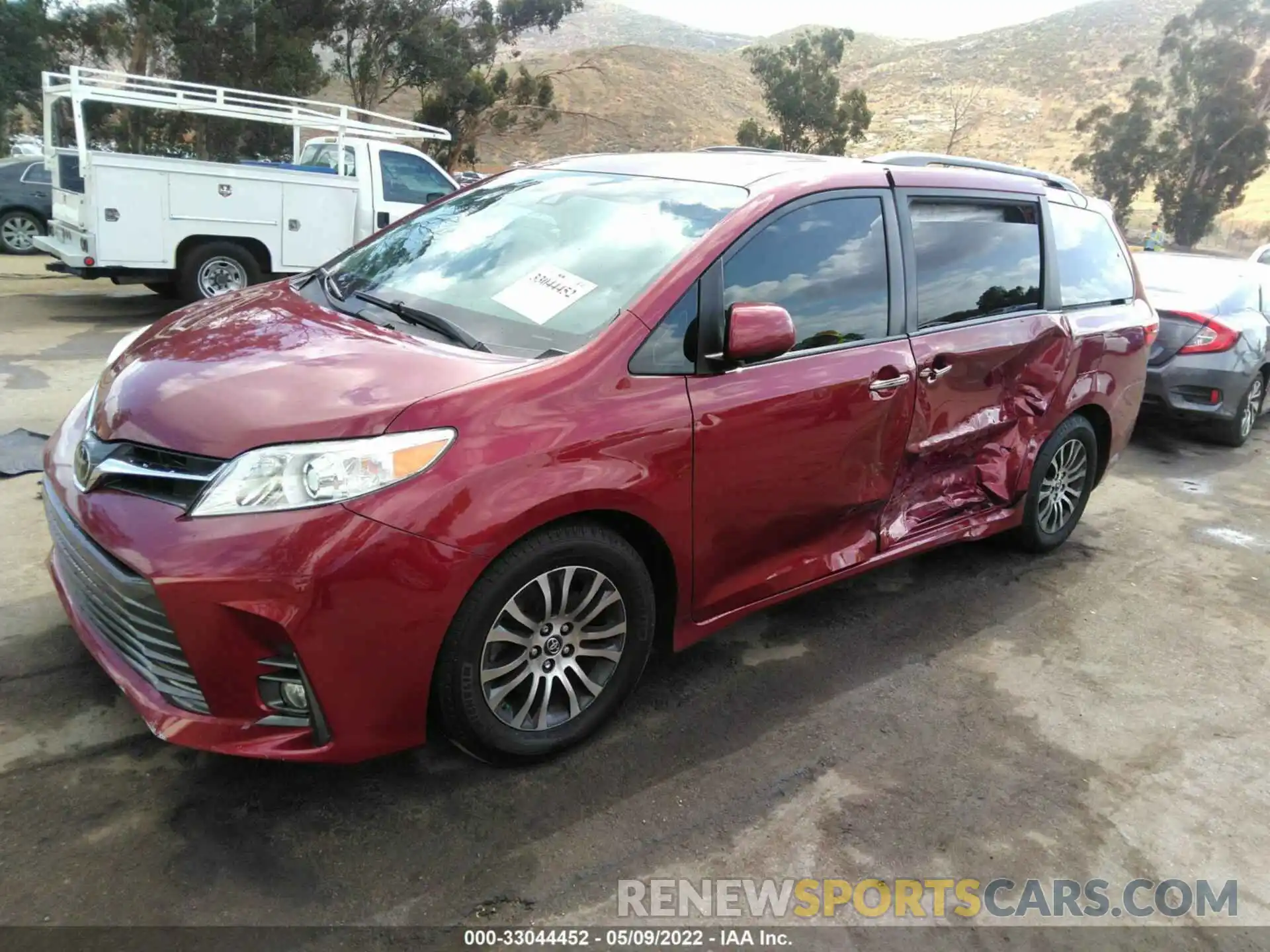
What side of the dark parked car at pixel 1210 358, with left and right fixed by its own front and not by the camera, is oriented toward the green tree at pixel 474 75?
left

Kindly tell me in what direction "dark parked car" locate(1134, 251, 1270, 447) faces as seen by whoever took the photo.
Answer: facing away from the viewer and to the right of the viewer

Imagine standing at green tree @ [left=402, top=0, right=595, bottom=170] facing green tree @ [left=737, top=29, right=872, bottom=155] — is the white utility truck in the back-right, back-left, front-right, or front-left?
back-right

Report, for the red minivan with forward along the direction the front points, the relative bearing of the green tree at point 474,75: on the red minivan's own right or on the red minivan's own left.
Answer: on the red minivan's own right
